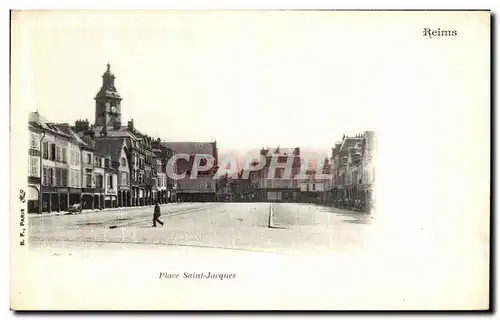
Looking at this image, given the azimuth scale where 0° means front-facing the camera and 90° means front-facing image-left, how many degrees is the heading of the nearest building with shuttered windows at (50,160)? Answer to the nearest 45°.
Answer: approximately 315°
